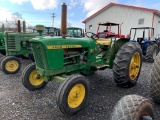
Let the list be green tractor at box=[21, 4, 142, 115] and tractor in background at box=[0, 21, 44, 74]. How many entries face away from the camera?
0

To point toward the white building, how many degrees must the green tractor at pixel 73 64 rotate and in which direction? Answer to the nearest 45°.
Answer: approximately 135° to its right

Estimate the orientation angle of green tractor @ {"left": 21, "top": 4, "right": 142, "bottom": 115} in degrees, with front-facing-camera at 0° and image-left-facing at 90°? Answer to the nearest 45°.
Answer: approximately 45°

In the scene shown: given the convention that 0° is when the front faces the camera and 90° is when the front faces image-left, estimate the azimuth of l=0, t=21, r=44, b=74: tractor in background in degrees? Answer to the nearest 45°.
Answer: approximately 90°

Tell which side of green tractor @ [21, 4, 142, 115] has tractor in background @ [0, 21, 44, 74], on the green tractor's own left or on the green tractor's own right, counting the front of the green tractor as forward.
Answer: on the green tractor's own right

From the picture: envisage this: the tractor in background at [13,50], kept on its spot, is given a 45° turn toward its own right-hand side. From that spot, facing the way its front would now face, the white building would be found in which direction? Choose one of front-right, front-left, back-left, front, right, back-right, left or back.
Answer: right
